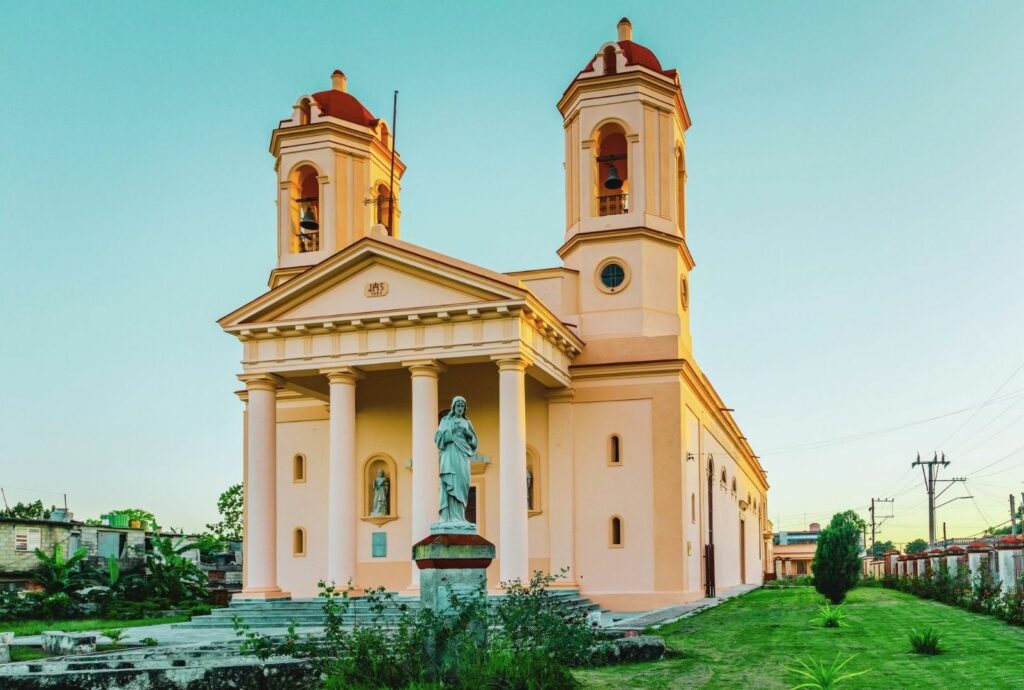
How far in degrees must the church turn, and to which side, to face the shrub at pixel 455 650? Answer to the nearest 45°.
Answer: approximately 45° to its left

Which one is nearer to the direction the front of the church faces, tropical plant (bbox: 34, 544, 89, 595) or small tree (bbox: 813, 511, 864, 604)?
the tropical plant

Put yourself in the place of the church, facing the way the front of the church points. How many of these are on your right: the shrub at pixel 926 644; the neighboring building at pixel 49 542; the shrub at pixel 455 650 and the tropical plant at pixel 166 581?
2

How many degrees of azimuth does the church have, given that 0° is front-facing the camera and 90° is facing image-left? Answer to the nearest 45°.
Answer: approximately 45°

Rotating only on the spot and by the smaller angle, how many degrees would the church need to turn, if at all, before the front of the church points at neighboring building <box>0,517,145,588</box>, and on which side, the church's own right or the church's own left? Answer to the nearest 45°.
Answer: approximately 90° to the church's own right

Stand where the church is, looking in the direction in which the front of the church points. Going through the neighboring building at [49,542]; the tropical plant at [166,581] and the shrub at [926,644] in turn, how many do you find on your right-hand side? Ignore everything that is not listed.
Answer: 2

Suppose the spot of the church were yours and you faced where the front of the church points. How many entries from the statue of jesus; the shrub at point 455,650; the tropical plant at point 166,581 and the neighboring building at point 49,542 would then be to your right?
2

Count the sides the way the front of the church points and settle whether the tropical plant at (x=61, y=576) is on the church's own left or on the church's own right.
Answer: on the church's own right
